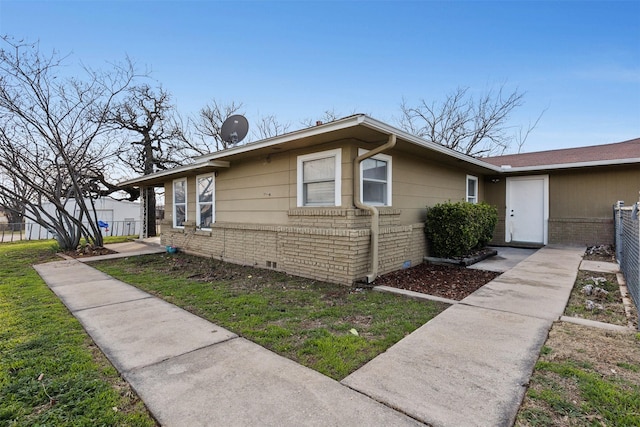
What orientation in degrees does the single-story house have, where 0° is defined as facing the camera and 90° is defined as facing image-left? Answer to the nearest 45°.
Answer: approximately 45°

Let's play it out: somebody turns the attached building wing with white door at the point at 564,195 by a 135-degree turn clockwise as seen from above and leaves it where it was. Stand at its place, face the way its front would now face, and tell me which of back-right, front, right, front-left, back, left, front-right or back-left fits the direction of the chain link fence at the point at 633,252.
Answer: back-left

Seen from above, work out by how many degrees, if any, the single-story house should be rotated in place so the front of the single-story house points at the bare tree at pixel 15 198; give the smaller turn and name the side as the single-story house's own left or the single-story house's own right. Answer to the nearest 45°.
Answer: approximately 45° to the single-story house's own right

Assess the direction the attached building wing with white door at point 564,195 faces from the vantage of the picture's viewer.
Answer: facing the viewer

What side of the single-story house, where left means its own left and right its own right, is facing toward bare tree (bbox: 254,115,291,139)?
right

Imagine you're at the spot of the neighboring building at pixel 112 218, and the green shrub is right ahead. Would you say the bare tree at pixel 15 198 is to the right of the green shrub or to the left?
right

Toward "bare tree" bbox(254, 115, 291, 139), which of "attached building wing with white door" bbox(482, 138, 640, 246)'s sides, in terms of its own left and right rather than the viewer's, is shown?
right

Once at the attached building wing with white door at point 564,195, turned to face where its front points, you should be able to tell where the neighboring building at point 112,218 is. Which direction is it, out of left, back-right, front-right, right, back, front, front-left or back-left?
right

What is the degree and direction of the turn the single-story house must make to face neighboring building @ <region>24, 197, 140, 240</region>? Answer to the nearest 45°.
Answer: approximately 90° to its right

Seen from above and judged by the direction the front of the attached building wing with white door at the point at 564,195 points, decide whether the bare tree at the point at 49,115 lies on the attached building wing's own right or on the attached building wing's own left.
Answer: on the attached building wing's own right

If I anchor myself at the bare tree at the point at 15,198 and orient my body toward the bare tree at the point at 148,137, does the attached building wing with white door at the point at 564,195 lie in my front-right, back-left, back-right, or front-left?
front-right
